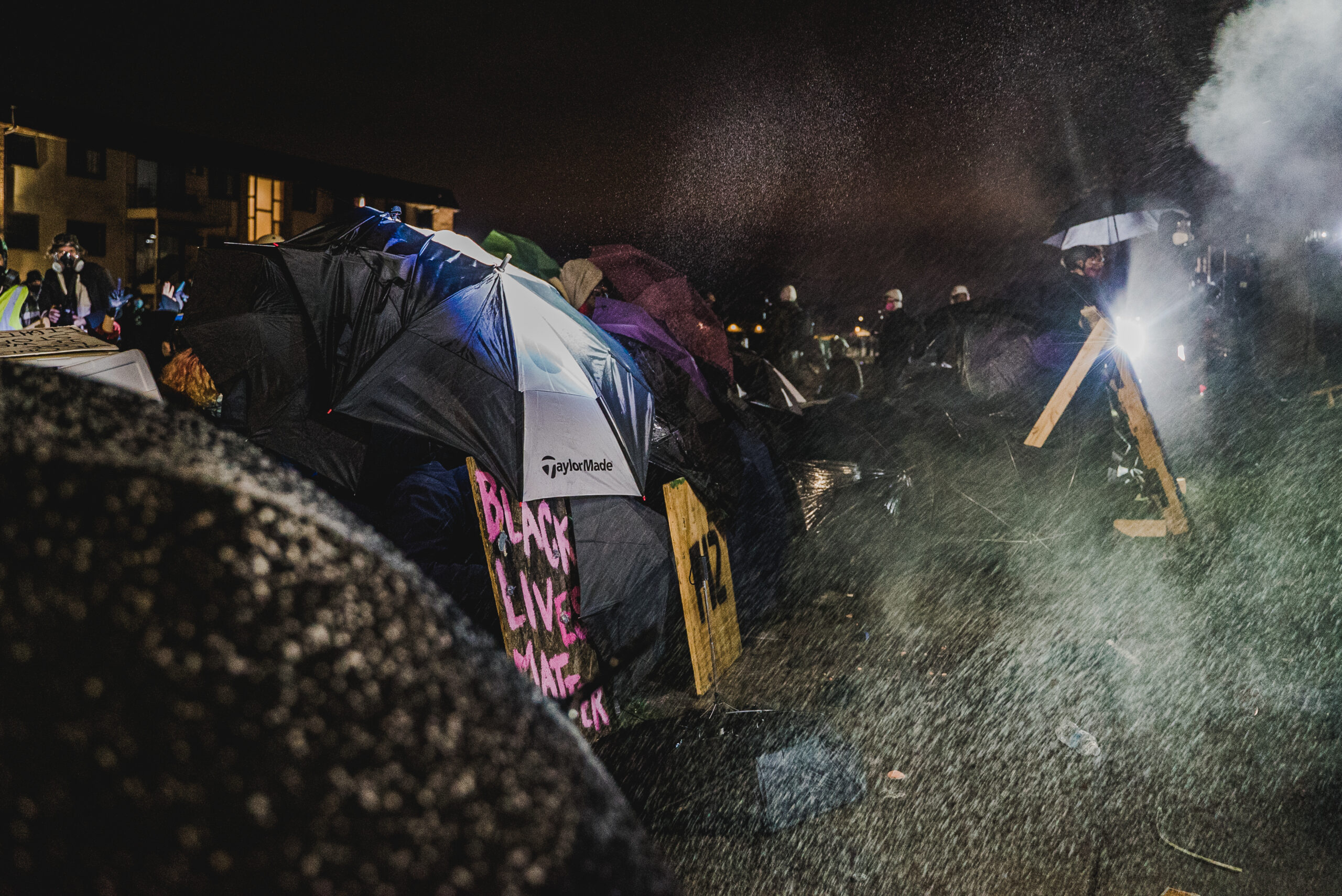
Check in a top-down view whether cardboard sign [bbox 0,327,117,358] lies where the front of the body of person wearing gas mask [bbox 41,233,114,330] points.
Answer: yes

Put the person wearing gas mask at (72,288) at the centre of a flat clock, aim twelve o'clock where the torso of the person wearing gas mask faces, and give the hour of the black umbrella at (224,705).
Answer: The black umbrella is roughly at 12 o'clock from the person wearing gas mask.

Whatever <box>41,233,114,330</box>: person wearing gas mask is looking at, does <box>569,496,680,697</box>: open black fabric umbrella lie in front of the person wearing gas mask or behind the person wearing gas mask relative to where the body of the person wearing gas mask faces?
in front

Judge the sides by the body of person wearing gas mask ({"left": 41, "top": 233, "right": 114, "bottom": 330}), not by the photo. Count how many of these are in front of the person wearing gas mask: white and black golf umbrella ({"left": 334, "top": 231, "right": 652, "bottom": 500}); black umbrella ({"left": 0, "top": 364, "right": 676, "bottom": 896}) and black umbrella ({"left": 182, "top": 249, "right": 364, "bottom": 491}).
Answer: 3

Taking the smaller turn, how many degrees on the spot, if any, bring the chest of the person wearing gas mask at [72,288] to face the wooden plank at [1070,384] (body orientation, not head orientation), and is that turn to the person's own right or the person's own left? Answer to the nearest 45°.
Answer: approximately 45° to the person's own left

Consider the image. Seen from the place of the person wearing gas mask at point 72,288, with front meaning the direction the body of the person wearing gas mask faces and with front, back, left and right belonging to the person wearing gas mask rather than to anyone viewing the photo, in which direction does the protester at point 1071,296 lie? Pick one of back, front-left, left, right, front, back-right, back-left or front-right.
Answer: front-left

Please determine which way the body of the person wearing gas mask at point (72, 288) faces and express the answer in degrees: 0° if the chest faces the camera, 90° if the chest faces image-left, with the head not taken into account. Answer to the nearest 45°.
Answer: approximately 0°

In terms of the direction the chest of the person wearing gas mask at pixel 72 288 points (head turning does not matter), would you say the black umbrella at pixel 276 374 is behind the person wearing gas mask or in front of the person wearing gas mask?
in front

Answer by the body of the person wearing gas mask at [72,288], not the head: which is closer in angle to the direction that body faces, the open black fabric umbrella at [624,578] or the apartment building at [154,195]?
the open black fabric umbrella
